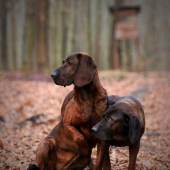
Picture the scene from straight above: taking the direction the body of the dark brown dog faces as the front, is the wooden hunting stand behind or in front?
behind
